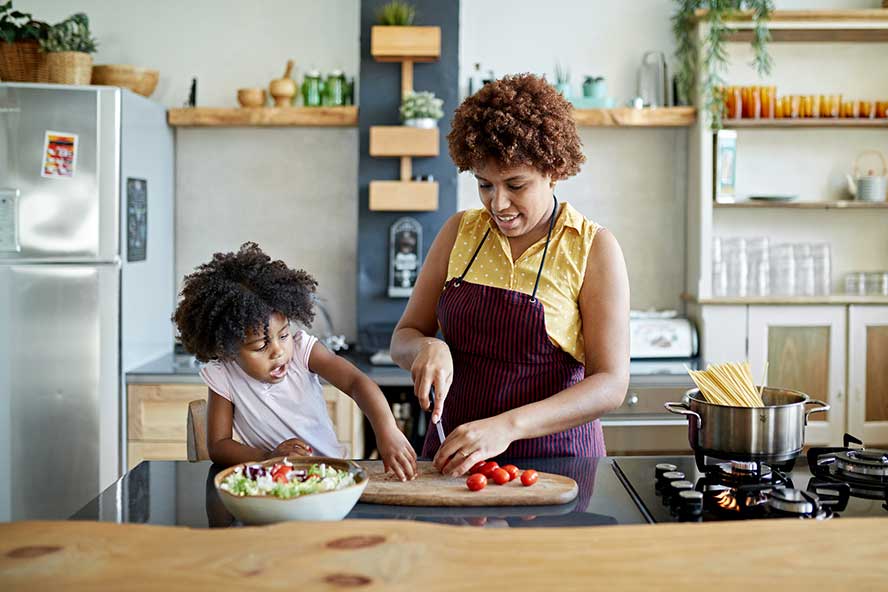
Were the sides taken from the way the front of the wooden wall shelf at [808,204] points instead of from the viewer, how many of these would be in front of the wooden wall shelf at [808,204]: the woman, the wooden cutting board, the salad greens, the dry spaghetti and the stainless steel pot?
5

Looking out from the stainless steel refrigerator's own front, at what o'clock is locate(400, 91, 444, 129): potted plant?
The potted plant is roughly at 9 o'clock from the stainless steel refrigerator.

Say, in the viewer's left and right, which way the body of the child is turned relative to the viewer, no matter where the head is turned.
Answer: facing the viewer and to the right of the viewer

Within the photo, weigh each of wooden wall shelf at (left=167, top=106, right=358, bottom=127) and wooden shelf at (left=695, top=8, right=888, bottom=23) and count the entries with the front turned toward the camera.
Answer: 2

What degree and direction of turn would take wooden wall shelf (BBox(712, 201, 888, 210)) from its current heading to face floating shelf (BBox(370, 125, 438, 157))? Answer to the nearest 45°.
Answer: approximately 90° to its right

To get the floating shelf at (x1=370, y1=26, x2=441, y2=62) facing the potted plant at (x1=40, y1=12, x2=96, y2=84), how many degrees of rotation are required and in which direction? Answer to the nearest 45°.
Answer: approximately 90° to its right

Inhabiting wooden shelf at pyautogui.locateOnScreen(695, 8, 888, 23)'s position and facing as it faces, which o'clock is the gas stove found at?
The gas stove is roughly at 12 o'clock from the wooden shelf.

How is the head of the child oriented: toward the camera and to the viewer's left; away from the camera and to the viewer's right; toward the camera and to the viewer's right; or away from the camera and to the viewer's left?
toward the camera and to the viewer's right

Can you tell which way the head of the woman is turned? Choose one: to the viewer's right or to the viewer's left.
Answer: to the viewer's left

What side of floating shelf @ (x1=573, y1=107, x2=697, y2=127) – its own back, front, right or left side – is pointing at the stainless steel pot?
front

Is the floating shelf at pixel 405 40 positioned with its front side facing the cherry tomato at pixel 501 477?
yes
